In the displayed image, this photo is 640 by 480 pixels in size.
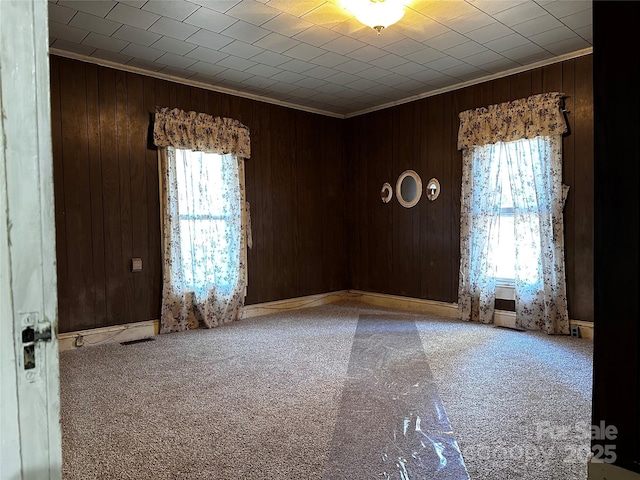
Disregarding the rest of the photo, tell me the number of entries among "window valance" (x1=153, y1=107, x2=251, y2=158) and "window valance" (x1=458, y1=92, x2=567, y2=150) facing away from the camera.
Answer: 0

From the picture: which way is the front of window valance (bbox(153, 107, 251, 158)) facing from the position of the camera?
facing the viewer and to the right of the viewer

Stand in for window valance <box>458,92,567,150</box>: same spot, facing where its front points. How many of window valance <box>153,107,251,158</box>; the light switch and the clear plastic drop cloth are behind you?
0

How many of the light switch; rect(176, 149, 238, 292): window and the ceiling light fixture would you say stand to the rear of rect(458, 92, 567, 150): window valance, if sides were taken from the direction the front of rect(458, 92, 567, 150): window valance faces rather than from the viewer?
0

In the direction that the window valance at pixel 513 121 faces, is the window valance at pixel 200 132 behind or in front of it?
in front

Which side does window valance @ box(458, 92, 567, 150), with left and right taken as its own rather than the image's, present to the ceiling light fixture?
front

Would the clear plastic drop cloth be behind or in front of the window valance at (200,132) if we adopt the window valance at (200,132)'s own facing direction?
in front

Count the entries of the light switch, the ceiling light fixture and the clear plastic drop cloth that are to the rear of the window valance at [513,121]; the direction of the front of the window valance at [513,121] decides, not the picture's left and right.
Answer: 0

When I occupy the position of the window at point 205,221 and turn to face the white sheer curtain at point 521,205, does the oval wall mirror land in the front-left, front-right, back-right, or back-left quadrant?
front-left

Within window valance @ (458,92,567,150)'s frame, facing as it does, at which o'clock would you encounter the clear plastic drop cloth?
The clear plastic drop cloth is roughly at 11 o'clock from the window valance.

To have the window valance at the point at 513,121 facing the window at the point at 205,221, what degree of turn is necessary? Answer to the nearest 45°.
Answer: approximately 45° to its right

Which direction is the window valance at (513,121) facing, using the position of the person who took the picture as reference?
facing the viewer and to the left of the viewer

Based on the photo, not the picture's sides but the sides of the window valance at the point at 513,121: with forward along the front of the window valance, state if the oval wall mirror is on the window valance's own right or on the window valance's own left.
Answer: on the window valance's own right

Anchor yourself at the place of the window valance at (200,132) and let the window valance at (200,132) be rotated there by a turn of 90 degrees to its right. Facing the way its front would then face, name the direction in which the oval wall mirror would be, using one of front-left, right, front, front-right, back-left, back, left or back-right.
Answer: back-left

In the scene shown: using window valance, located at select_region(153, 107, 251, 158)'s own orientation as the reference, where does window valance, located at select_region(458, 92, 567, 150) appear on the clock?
window valance, located at select_region(458, 92, 567, 150) is roughly at 11 o'clock from window valance, located at select_region(153, 107, 251, 158).

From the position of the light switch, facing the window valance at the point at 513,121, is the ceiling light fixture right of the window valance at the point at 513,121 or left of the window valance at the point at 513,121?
right

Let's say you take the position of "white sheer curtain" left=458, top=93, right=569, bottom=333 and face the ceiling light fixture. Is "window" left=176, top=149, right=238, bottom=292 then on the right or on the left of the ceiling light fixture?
right
